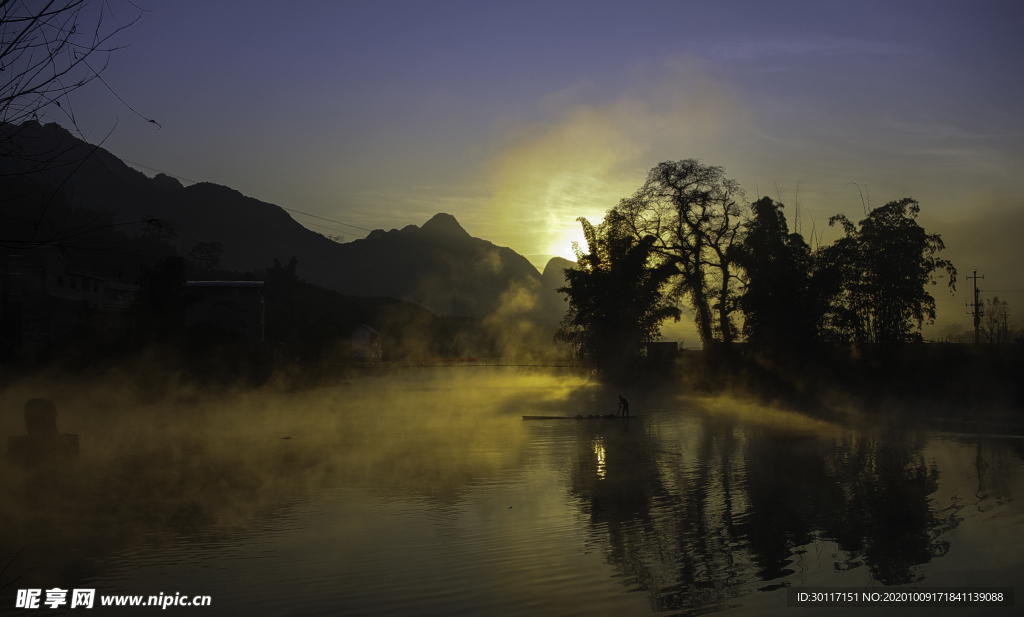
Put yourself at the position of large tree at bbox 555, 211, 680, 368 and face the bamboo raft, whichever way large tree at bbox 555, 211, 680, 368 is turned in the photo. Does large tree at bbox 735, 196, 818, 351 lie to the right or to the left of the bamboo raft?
left

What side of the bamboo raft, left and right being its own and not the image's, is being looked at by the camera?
left

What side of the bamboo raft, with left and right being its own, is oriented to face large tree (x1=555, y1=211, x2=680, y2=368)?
right

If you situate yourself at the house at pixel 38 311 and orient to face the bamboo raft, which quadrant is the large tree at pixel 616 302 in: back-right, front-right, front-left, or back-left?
front-left

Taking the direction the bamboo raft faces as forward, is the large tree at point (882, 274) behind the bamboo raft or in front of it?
behind

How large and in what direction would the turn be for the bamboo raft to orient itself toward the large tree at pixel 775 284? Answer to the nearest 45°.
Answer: approximately 135° to its right

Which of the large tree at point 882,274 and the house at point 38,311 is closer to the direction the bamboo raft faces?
the house

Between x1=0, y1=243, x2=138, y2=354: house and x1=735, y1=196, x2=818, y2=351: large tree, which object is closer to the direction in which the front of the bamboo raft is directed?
the house
